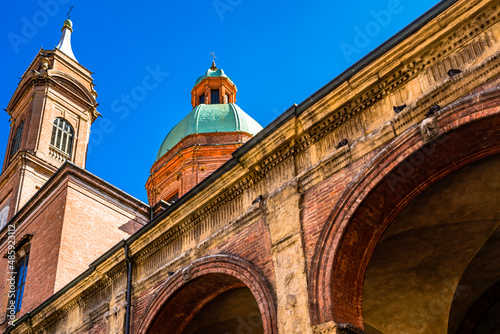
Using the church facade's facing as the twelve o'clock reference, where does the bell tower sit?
The bell tower is roughly at 3 o'clock from the church facade.

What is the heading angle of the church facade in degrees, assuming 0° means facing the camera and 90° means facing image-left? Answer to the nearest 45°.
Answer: approximately 45°
